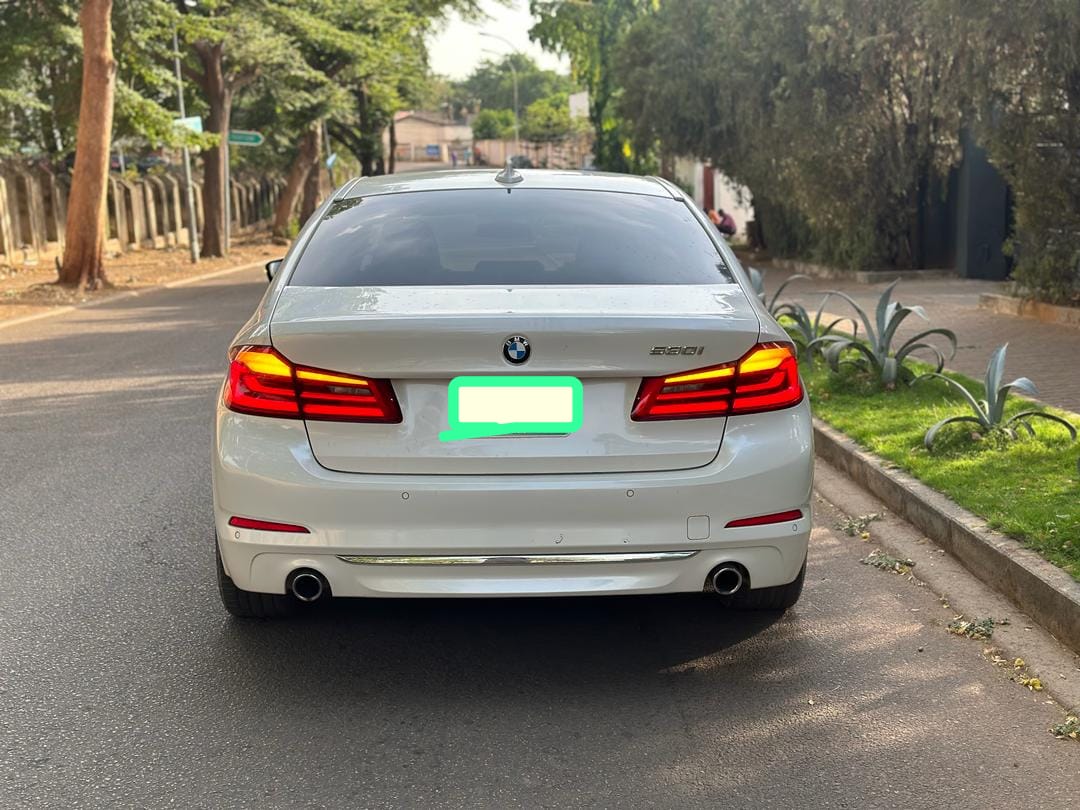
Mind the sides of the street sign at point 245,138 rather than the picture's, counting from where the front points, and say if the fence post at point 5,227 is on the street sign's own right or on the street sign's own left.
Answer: on the street sign's own right

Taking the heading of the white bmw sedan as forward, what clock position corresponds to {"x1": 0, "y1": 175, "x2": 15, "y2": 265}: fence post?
The fence post is roughly at 11 o'clock from the white bmw sedan.

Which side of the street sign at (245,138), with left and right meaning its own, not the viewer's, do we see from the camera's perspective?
front

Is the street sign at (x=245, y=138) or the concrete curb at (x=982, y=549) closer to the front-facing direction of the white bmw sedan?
the street sign

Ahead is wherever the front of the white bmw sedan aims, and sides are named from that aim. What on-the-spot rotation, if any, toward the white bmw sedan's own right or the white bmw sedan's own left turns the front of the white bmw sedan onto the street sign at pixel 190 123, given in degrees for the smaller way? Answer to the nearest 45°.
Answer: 0° — it already faces it

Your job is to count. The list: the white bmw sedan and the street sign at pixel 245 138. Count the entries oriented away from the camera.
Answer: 1

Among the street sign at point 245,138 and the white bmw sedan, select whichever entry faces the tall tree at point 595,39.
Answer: the white bmw sedan

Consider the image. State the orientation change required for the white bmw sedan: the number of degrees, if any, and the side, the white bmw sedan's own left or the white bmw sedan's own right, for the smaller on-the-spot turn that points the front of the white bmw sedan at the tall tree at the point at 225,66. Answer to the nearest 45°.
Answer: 0° — it already faces it

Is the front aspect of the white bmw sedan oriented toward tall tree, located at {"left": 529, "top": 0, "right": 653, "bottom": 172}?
yes

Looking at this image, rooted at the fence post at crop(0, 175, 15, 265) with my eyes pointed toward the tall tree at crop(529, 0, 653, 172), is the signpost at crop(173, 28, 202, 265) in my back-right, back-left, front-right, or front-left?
front-right

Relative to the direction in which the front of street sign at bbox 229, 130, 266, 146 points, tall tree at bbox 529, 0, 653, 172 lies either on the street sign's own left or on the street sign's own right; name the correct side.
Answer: on the street sign's own left

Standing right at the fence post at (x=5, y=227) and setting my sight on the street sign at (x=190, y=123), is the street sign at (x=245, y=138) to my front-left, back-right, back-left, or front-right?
front-left

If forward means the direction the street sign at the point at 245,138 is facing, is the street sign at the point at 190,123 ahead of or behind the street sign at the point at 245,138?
ahead

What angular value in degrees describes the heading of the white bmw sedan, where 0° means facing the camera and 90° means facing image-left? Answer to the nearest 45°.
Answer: approximately 180°

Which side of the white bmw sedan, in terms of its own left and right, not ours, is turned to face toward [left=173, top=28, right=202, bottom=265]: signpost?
front
